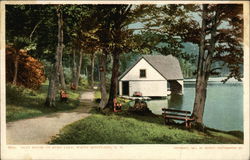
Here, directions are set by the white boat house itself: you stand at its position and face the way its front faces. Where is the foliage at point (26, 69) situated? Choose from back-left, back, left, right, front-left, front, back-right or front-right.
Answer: right

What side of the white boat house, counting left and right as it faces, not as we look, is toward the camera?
front

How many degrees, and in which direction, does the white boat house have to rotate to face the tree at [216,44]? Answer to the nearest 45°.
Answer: approximately 90° to its left
